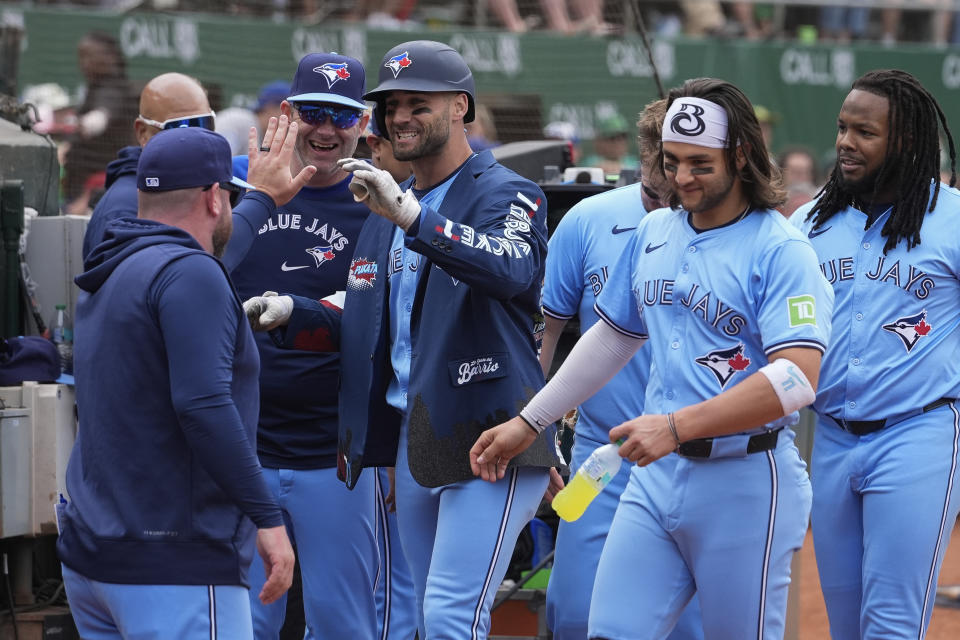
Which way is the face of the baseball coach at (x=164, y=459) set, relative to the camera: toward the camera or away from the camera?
away from the camera

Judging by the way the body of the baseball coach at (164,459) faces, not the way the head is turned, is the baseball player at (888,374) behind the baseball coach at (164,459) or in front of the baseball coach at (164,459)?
in front

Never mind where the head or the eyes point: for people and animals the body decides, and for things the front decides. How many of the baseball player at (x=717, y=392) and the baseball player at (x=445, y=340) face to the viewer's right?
0

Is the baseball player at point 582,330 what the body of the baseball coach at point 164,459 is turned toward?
yes

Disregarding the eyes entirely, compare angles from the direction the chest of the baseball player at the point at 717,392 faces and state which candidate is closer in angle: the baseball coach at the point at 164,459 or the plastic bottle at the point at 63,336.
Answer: the baseball coach

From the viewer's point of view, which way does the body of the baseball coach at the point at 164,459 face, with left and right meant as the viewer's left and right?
facing away from the viewer and to the right of the viewer

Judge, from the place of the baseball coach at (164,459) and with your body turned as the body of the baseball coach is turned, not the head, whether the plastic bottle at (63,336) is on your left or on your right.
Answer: on your left

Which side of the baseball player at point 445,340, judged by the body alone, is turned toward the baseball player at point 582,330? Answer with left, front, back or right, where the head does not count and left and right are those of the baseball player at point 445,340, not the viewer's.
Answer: back

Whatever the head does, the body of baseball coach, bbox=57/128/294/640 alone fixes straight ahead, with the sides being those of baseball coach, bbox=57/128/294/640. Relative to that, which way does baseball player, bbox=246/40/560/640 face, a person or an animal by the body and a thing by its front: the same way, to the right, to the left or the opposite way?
the opposite way

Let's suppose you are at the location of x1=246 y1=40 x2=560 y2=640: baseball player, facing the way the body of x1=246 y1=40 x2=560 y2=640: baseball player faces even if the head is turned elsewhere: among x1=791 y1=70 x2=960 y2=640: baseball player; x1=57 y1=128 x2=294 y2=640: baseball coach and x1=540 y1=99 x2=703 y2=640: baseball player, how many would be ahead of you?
1

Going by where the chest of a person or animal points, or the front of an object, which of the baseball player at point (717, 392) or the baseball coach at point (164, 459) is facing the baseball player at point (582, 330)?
the baseball coach at point (164, 459)

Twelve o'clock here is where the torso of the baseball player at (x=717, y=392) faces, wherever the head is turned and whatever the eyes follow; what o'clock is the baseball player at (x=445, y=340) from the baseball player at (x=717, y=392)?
the baseball player at (x=445, y=340) is roughly at 2 o'clock from the baseball player at (x=717, y=392).

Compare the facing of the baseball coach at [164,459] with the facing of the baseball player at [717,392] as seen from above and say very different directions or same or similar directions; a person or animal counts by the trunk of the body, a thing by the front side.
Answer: very different directions
